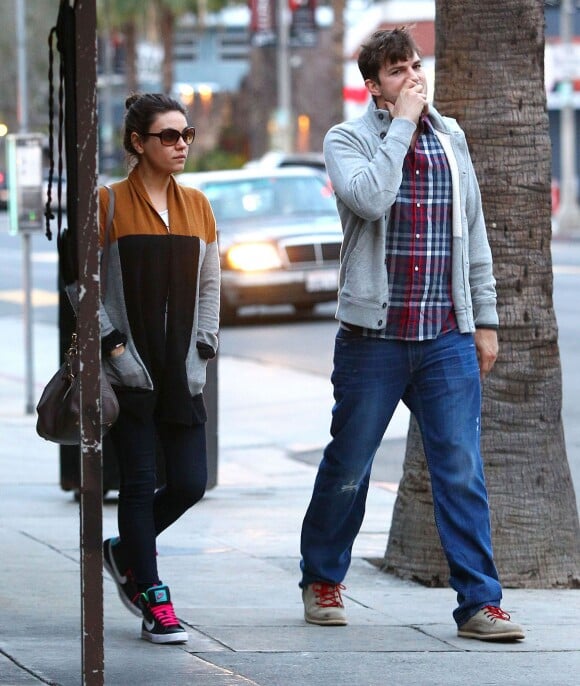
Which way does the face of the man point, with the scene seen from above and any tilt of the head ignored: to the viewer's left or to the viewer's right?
to the viewer's right

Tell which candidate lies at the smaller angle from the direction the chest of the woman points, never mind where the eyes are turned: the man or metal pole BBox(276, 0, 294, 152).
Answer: the man

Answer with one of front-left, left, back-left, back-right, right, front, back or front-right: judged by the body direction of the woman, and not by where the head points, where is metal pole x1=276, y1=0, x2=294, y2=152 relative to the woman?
back-left

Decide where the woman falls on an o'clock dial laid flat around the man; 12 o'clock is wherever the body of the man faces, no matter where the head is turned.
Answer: The woman is roughly at 4 o'clock from the man.

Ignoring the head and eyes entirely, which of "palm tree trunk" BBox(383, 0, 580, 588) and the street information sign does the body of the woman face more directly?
the palm tree trunk

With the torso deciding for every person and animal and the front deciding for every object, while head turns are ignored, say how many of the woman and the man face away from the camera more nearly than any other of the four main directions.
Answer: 0

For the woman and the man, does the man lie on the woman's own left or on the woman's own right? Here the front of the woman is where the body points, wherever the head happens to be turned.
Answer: on the woman's own left

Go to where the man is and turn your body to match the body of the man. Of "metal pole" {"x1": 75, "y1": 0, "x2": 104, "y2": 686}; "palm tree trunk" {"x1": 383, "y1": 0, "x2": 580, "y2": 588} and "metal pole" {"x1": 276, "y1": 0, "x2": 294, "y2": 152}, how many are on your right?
1

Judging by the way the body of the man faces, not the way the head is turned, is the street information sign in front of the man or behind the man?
behind

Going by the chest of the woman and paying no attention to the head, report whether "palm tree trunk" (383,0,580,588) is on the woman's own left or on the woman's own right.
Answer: on the woman's own left
